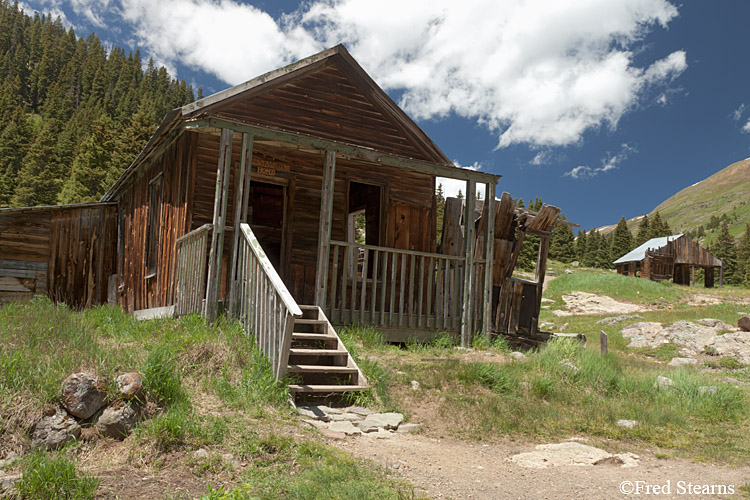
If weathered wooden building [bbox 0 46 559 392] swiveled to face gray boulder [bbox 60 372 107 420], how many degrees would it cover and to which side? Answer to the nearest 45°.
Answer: approximately 45° to its right

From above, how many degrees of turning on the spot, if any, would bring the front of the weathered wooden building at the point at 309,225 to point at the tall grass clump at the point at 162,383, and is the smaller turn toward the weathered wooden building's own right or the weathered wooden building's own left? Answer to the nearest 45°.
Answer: approximately 45° to the weathered wooden building's own right

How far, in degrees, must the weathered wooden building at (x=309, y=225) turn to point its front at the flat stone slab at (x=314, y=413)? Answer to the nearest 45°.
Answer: approximately 45° to its right

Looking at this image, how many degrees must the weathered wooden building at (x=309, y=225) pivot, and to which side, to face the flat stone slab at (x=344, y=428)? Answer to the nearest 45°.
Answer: approximately 45° to its right

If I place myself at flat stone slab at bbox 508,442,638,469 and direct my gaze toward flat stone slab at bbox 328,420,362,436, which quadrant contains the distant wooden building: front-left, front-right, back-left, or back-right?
back-right

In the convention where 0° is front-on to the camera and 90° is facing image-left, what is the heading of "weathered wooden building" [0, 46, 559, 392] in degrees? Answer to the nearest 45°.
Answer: approximately 315°

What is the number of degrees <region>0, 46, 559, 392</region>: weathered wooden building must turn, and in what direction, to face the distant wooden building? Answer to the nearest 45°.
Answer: approximately 90° to its left

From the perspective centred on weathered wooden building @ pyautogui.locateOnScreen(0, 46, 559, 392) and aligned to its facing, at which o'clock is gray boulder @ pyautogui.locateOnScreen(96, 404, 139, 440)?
The gray boulder is roughly at 2 o'clock from the weathered wooden building.

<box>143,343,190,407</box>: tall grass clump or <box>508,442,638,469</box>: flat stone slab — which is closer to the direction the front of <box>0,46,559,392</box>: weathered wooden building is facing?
the flat stone slab
